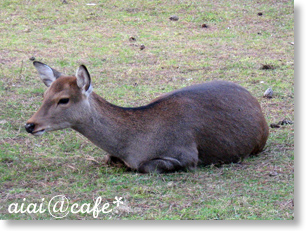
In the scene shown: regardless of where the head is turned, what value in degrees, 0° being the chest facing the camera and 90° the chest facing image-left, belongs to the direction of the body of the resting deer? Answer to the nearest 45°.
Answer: approximately 90°
